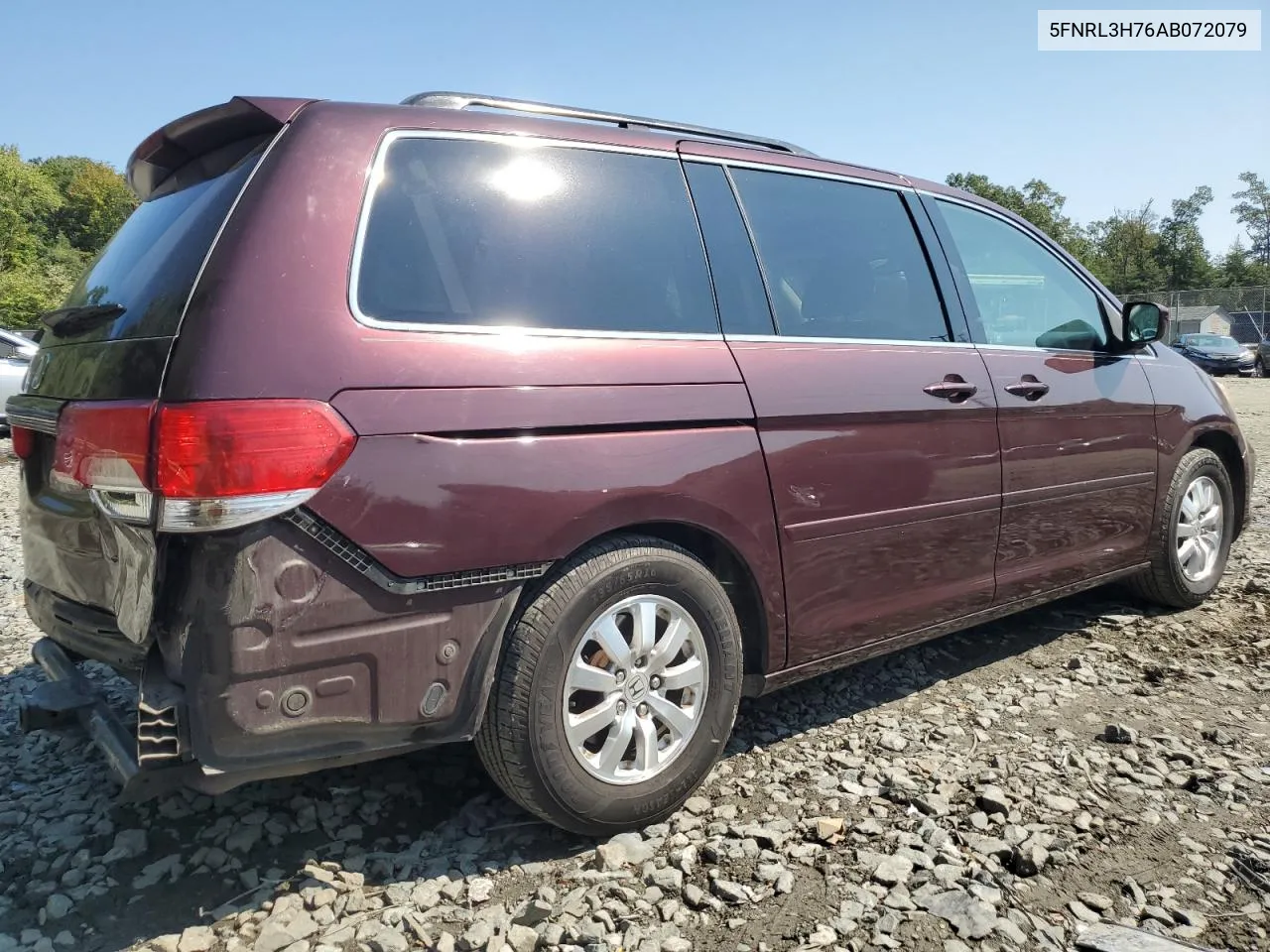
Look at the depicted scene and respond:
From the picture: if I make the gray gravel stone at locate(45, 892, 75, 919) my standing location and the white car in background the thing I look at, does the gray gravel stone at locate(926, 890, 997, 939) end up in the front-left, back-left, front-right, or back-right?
back-right

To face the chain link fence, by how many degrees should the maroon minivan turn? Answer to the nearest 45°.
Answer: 0° — it already faces it

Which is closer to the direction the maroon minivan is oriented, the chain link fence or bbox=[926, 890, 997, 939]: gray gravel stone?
the chain link fence

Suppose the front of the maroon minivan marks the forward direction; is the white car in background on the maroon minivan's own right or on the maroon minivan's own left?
on the maroon minivan's own left

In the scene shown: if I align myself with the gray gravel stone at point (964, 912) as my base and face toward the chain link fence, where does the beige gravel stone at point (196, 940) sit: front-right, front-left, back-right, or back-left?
back-left

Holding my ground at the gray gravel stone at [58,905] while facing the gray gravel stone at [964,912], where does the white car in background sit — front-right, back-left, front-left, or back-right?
back-left

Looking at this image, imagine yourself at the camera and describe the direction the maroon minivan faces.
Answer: facing away from the viewer and to the right of the viewer
